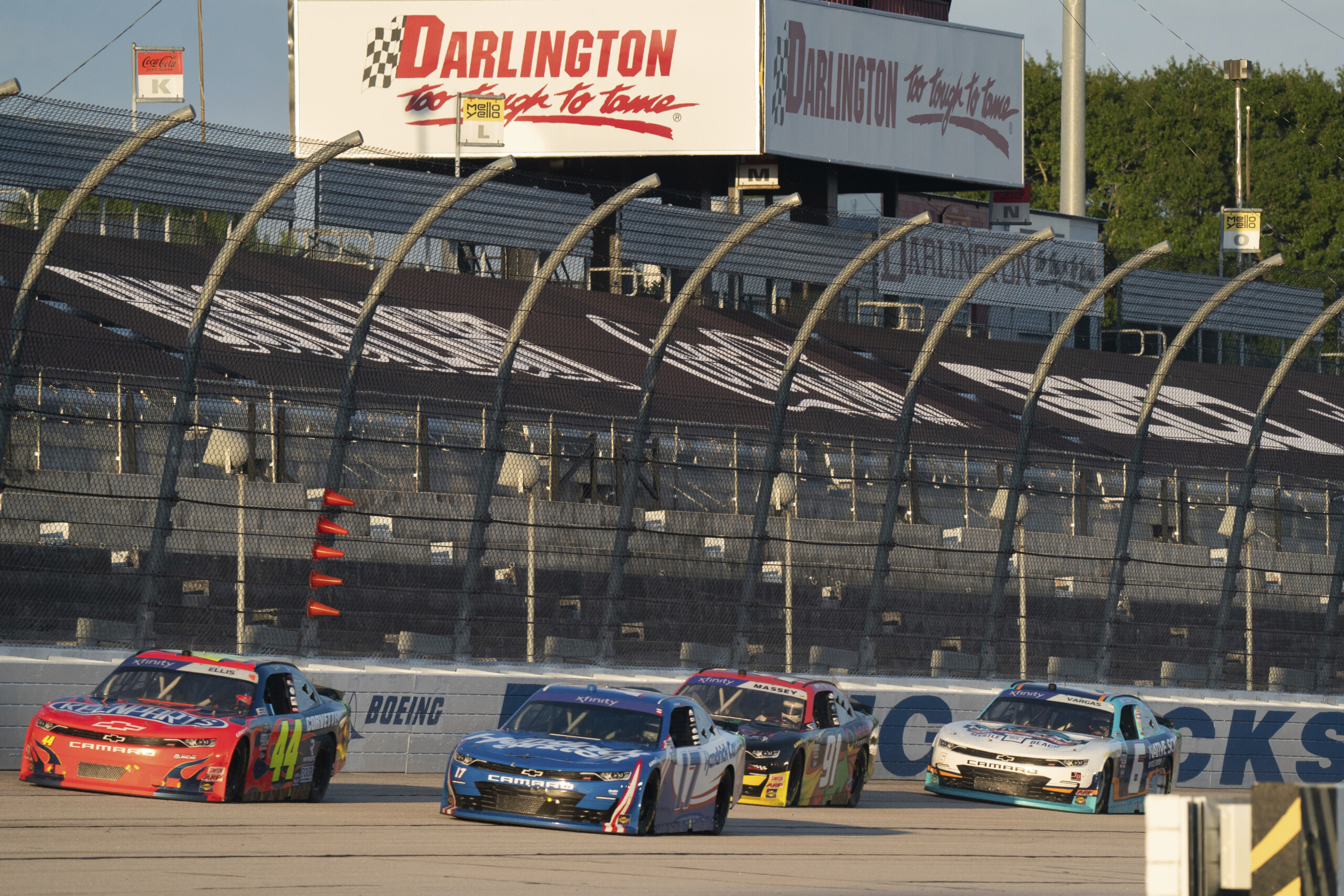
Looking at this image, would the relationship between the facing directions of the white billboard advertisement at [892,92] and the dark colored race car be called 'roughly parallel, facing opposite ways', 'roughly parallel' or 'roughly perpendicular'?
roughly perpendicular

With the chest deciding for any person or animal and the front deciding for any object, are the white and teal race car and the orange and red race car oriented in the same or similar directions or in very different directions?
same or similar directions

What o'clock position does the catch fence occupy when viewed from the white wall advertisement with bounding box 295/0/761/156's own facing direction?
The catch fence is roughly at 12 o'clock from the white wall advertisement.

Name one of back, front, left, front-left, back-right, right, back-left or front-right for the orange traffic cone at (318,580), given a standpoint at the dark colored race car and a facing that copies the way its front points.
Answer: front-right

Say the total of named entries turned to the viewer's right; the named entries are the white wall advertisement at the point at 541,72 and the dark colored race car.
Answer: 0

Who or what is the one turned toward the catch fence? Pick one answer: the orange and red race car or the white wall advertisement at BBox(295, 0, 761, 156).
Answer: the white wall advertisement

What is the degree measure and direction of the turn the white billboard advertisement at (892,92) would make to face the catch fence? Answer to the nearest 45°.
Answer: approximately 45° to its right

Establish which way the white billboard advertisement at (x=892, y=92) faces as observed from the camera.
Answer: facing the viewer and to the right of the viewer

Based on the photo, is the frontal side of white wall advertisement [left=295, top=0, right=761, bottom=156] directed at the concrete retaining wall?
yes

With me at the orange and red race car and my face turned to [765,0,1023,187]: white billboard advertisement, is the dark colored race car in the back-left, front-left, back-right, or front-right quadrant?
front-right

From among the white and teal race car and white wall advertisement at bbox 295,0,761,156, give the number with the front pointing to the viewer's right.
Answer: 0

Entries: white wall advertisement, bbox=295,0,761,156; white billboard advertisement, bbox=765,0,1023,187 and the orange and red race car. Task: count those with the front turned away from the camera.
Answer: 0

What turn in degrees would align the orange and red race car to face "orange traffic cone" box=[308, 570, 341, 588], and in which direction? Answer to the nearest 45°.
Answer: approximately 180°

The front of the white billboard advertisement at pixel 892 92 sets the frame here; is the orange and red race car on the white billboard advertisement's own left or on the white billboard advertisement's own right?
on the white billboard advertisement's own right

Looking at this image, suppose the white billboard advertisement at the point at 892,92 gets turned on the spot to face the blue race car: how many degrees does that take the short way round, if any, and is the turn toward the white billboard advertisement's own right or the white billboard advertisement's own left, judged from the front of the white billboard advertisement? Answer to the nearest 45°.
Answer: approximately 45° to the white billboard advertisement's own right

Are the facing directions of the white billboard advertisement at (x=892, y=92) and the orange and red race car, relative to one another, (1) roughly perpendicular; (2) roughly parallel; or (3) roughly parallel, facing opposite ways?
roughly perpendicular

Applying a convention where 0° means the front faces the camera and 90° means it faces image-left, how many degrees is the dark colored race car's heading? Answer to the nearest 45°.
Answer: approximately 45°

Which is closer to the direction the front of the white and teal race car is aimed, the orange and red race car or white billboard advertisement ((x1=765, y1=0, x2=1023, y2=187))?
the orange and red race car

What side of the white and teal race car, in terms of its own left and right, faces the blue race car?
front

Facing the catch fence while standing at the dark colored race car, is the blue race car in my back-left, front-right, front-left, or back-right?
back-left
